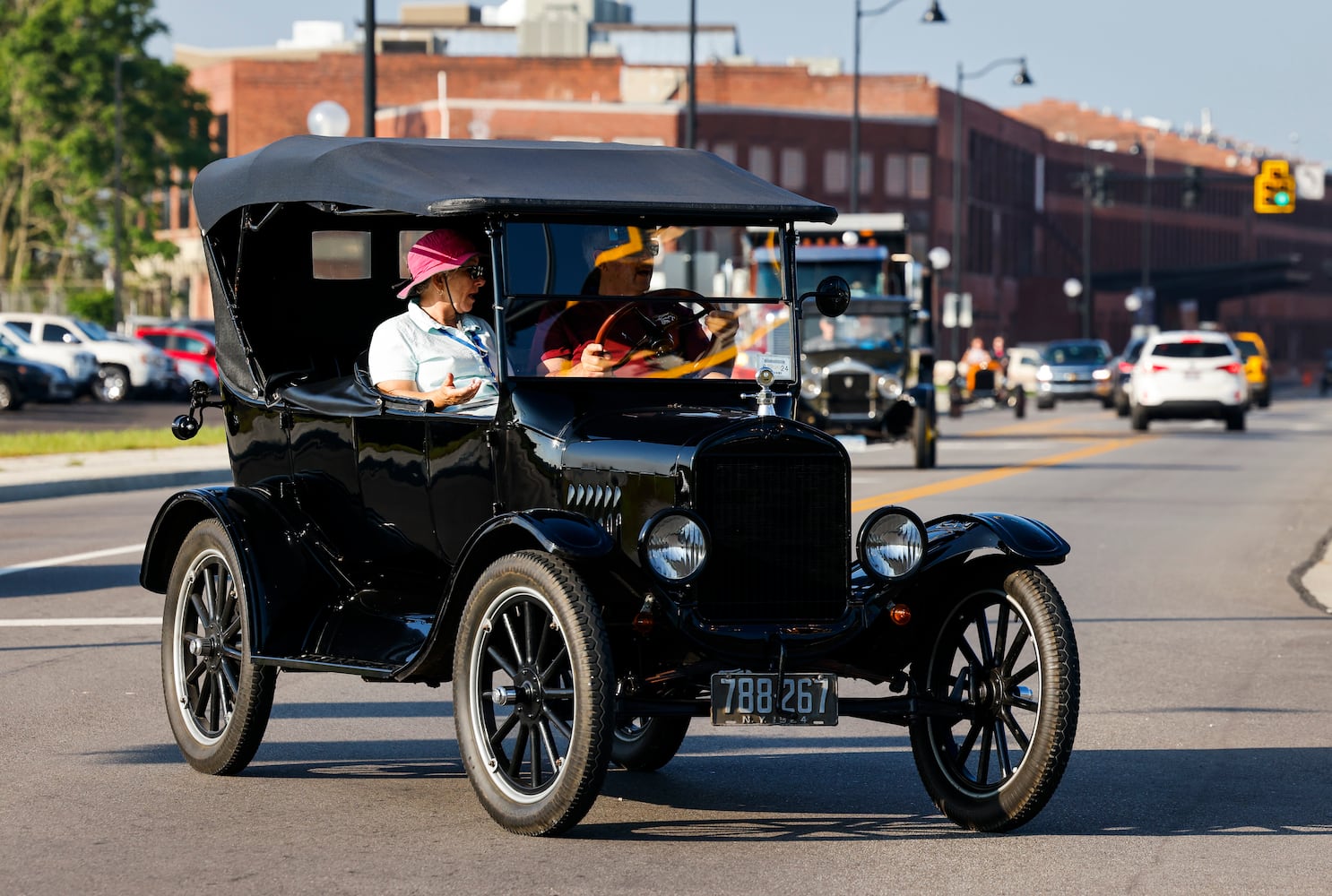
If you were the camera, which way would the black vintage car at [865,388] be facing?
facing the viewer

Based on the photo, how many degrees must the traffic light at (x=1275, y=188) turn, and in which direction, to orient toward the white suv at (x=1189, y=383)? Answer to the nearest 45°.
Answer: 0° — it already faces it

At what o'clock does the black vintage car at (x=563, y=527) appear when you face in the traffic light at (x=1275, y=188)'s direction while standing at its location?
The black vintage car is roughly at 12 o'clock from the traffic light.

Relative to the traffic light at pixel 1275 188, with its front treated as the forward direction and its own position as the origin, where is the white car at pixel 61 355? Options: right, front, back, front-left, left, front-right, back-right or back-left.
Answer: right

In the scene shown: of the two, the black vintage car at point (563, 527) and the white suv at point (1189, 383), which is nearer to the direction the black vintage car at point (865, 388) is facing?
the black vintage car

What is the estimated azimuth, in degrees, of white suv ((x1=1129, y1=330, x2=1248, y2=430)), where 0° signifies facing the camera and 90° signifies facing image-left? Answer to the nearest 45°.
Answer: approximately 180°

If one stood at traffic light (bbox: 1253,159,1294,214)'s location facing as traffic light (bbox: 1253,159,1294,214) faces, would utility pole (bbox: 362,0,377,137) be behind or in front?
in front

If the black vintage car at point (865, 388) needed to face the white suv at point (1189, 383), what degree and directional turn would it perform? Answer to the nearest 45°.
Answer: approximately 135° to its left

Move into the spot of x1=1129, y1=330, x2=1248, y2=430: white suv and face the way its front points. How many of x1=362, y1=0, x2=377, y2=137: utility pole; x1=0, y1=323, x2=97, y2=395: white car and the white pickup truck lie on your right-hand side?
0

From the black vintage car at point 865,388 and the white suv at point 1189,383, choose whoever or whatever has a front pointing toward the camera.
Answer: the black vintage car

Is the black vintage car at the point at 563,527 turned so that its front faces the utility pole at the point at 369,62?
no

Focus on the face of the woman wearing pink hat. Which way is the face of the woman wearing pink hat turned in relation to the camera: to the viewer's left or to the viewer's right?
to the viewer's right

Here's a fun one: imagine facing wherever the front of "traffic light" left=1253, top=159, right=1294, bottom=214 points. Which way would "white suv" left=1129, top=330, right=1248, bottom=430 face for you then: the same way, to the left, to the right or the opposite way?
the opposite way

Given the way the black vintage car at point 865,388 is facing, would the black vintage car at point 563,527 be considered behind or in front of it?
in front

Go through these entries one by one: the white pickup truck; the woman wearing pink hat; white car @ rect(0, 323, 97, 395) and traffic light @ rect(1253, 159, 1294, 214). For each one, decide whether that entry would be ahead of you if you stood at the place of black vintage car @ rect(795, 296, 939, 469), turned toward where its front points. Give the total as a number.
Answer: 1

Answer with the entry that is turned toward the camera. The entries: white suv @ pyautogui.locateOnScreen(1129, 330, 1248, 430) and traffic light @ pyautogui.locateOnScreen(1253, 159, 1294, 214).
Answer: the traffic light

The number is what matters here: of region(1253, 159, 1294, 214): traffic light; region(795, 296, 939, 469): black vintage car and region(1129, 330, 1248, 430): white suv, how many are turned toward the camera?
2

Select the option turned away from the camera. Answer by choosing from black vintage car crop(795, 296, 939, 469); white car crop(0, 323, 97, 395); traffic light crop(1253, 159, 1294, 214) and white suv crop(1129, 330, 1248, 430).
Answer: white suv crop(1129, 330, 1248, 430)
